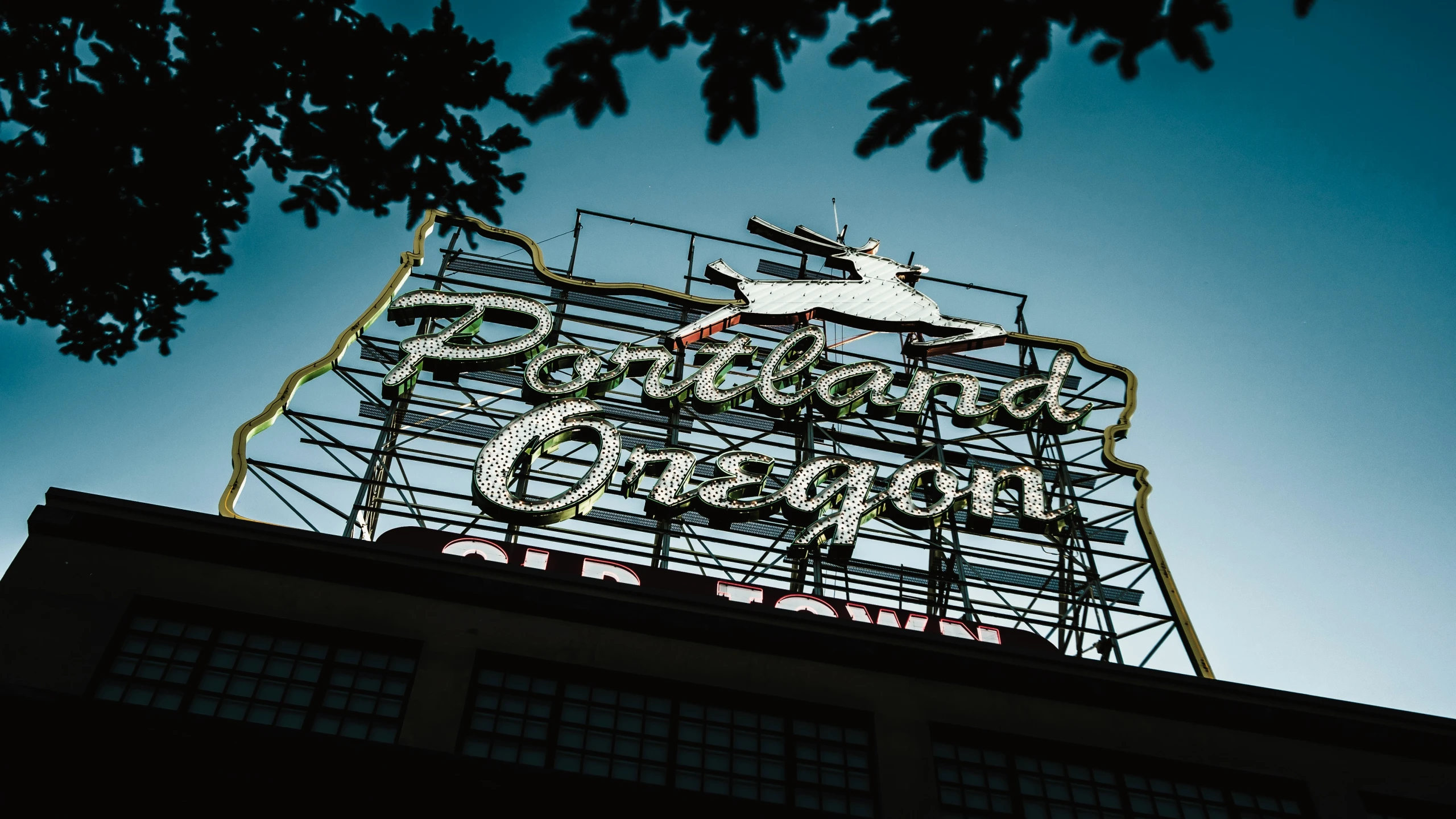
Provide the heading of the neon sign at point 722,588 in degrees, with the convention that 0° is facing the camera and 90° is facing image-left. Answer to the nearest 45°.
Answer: approximately 0°
